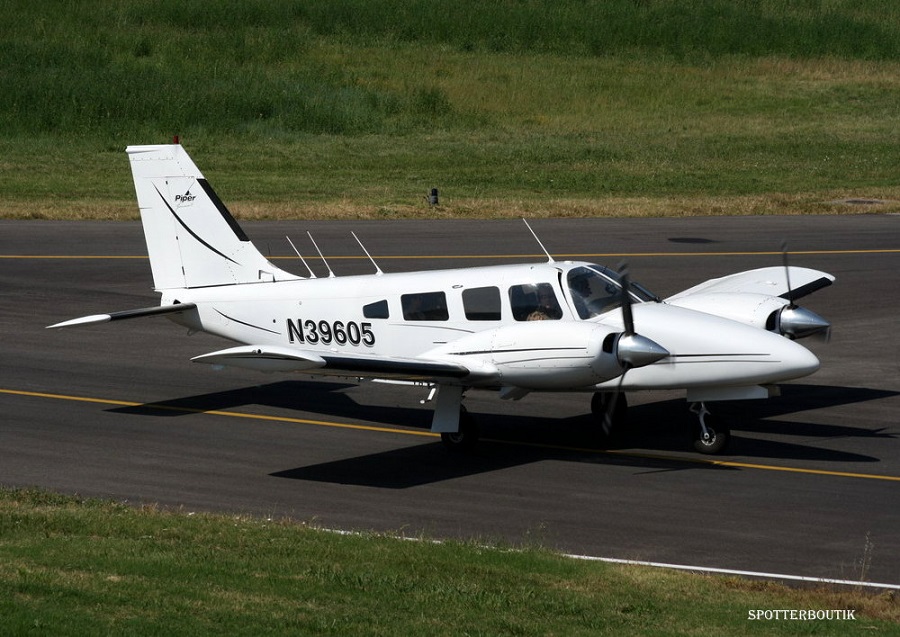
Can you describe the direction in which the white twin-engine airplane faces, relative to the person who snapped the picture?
facing the viewer and to the right of the viewer
